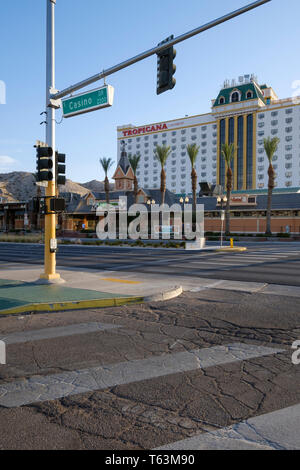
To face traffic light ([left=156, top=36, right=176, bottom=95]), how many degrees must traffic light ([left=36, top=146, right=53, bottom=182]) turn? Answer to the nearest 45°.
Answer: approximately 90° to its left

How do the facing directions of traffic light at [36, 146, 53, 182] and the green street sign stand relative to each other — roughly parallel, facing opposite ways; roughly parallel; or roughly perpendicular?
roughly parallel

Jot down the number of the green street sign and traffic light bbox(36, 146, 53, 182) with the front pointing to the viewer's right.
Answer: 0

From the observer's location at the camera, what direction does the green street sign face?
facing the viewer and to the left of the viewer

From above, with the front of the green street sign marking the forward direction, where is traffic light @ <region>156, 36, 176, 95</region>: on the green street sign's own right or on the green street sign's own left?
on the green street sign's own left
